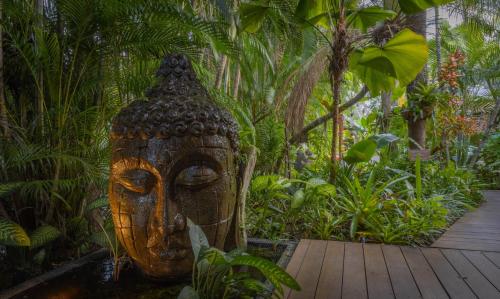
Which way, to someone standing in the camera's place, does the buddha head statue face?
facing the viewer

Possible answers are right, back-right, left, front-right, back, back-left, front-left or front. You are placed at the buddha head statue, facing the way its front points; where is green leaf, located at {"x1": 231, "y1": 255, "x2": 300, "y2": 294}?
front-left

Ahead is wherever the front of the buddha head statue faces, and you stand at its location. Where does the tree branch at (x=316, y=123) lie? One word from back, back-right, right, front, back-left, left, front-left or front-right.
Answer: back-left

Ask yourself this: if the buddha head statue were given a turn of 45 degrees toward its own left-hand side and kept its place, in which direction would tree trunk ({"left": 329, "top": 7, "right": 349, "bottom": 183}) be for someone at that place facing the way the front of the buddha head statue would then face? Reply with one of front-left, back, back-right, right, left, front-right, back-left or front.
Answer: left

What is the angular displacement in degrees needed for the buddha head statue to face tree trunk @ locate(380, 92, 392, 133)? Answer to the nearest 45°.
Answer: approximately 135° to its left

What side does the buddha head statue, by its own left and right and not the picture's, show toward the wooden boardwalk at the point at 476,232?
left

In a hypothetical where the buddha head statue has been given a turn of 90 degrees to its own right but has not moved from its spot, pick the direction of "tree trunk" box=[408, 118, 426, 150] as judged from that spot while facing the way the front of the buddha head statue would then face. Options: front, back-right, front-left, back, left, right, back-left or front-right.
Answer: back-right

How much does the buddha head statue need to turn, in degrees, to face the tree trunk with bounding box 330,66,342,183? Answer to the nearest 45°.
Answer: approximately 135° to its left

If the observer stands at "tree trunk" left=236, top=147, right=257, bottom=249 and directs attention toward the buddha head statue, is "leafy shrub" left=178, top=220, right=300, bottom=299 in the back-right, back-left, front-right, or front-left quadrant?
front-left

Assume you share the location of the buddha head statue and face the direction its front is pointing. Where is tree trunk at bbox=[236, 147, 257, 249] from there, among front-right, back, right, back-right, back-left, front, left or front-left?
back-left
